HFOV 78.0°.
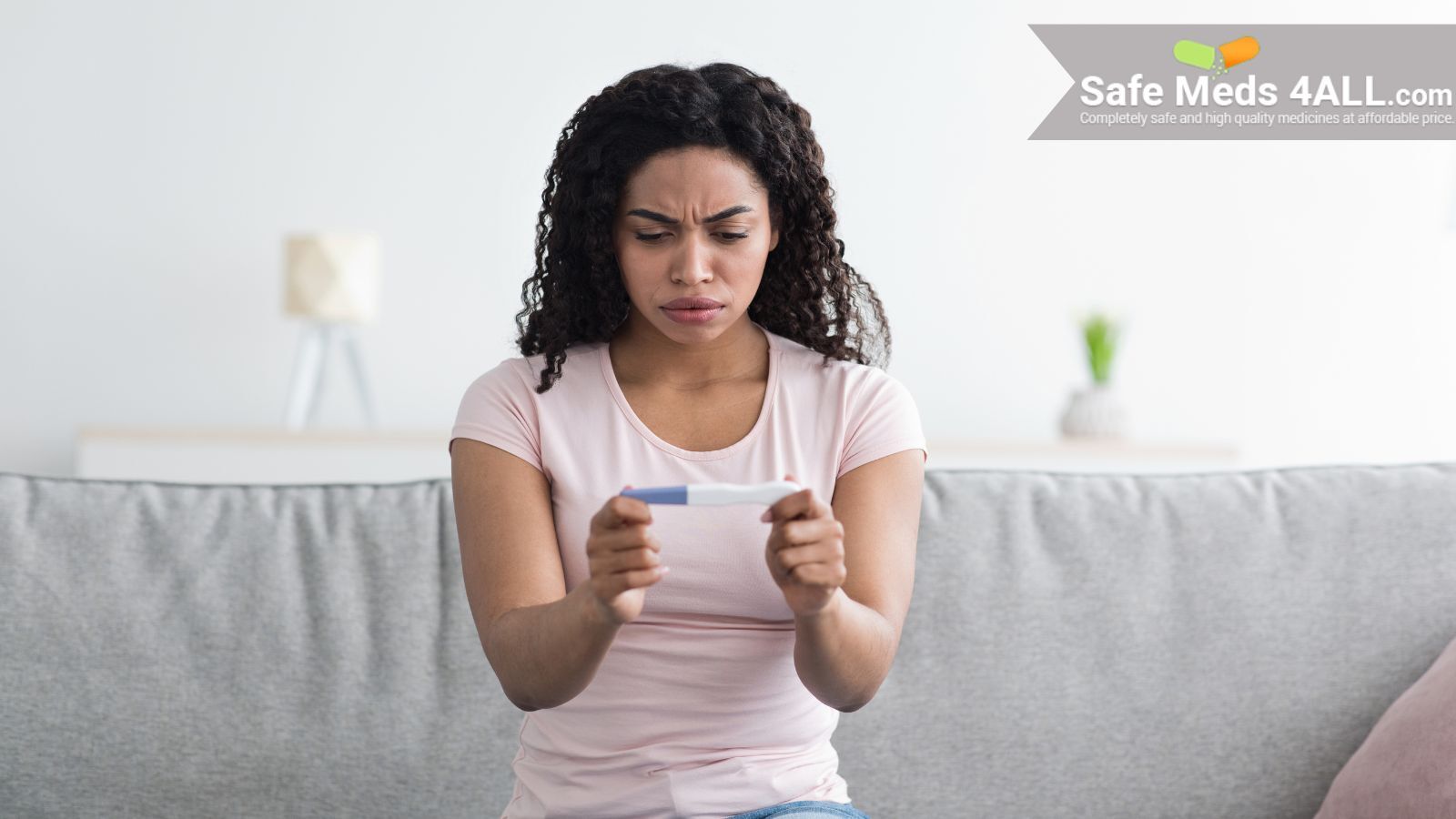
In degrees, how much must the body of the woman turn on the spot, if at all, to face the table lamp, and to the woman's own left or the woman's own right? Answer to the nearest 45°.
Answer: approximately 135° to the woman's own right

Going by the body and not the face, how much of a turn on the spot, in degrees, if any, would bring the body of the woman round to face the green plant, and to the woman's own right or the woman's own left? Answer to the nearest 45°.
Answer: approximately 135° to the woman's own left

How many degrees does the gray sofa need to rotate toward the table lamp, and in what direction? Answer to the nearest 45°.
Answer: approximately 135° to its right

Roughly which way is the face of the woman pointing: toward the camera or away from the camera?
toward the camera

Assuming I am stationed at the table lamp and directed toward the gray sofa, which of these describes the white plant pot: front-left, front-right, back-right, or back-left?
front-left

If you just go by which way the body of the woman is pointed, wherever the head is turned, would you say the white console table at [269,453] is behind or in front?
behind

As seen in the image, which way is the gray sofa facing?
toward the camera

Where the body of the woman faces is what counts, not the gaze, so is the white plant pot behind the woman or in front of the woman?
behind
